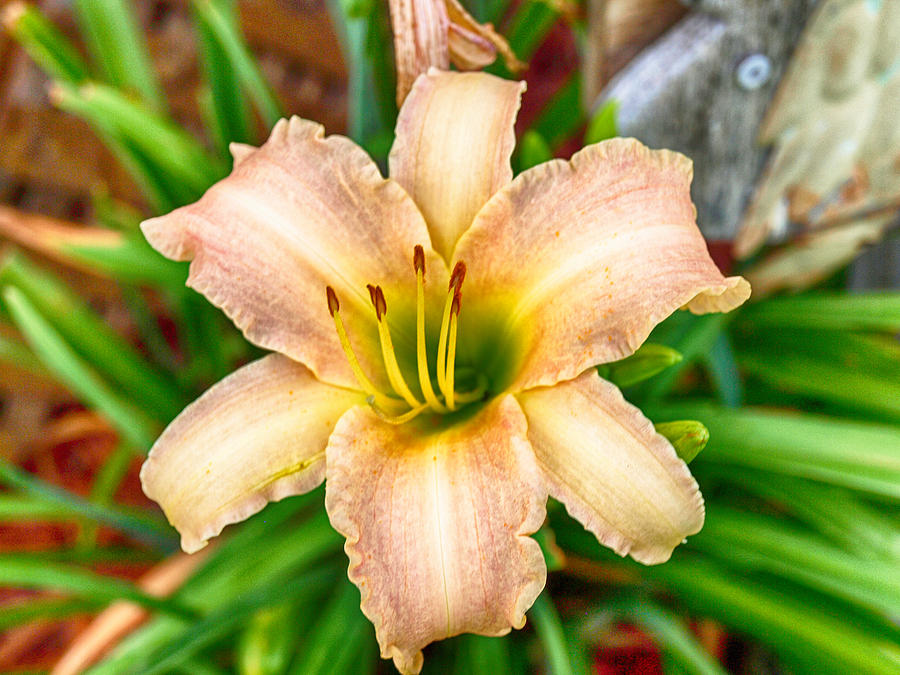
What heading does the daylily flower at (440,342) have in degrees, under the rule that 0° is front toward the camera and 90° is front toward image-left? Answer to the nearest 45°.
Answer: approximately 0°

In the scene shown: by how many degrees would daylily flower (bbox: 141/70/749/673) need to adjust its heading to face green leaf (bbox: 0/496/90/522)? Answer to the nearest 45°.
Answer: approximately 135° to its right

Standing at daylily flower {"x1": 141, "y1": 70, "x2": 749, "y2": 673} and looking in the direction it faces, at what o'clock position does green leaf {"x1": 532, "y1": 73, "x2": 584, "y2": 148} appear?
The green leaf is roughly at 7 o'clock from the daylily flower.

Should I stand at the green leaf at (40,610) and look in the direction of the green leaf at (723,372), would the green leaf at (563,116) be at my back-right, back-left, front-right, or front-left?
front-left
